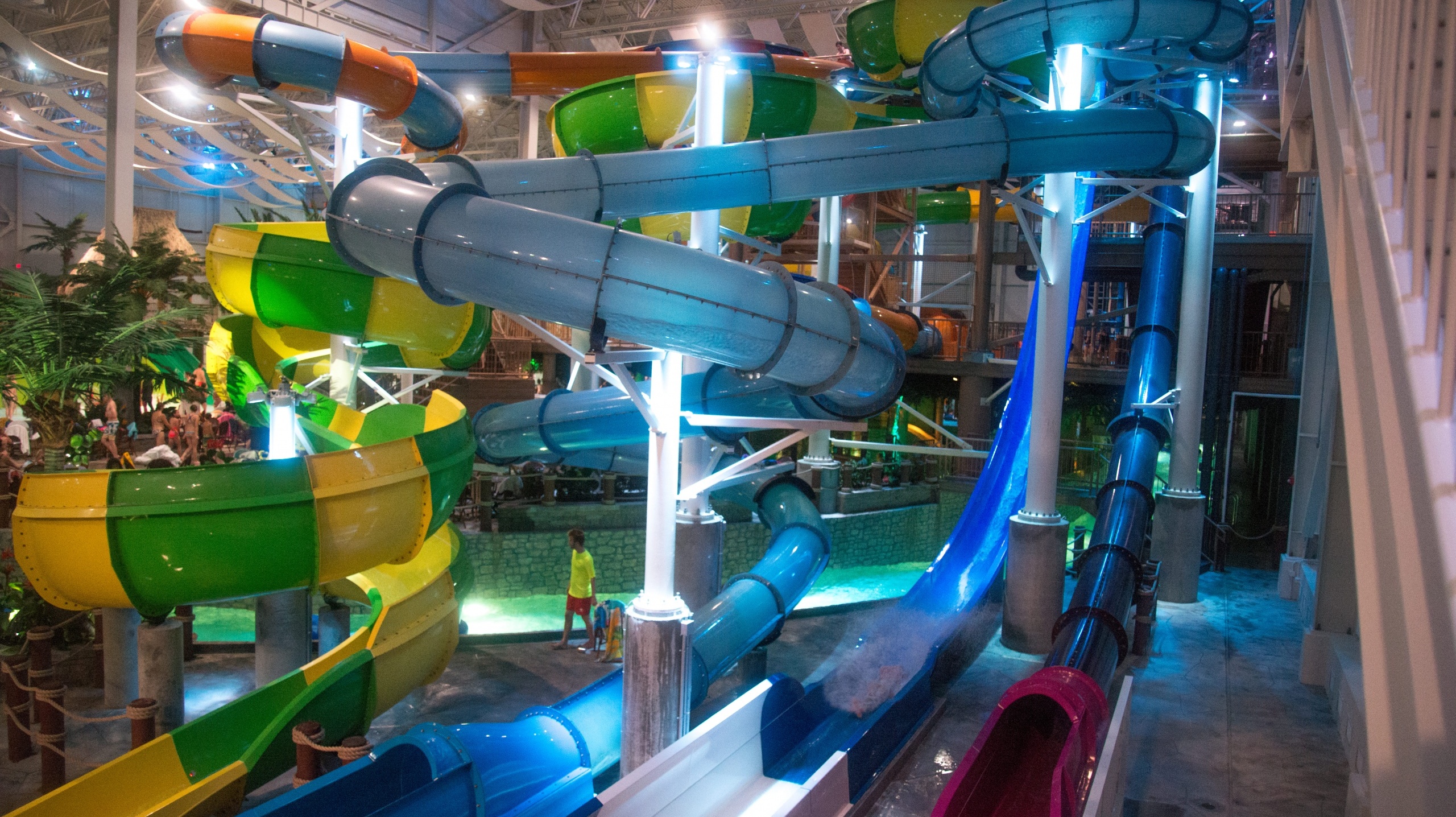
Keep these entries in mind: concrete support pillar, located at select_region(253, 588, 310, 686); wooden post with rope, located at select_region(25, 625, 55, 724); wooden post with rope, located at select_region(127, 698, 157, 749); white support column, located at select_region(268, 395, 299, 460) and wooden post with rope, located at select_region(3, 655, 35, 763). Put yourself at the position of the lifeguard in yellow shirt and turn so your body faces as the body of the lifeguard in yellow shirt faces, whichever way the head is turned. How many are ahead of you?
5

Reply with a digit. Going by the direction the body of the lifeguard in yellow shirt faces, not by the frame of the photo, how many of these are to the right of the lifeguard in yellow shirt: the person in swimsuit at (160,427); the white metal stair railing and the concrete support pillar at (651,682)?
1

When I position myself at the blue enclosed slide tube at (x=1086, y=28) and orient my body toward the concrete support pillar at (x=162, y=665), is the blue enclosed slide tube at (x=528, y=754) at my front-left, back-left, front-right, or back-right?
front-left

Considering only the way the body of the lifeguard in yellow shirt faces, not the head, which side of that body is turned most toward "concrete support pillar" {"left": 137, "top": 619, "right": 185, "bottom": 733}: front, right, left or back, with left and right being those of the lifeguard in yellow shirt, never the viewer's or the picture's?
front

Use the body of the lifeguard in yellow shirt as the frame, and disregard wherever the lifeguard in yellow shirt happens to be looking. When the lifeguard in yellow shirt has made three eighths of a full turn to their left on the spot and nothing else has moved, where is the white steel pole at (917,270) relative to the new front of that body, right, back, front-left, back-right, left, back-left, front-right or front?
front-left

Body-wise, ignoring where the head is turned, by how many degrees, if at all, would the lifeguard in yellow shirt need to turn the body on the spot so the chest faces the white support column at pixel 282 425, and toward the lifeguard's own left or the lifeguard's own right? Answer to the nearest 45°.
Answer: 0° — they already face it

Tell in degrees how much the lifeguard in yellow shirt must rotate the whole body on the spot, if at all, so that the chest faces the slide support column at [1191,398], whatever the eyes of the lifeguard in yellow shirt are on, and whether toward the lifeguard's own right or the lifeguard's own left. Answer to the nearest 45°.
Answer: approximately 135° to the lifeguard's own left

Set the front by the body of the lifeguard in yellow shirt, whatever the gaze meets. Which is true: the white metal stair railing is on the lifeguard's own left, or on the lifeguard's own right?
on the lifeguard's own left

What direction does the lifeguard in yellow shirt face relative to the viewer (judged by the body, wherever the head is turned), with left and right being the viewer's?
facing the viewer and to the left of the viewer

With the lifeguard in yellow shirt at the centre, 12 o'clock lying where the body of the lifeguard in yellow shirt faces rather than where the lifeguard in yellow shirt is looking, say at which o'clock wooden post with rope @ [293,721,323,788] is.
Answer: The wooden post with rope is roughly at 11 o'clock from the lifeguard in yellow shirt.

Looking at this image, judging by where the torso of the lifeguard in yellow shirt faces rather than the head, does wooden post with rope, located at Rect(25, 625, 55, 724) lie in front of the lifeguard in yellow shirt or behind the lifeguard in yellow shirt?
in front

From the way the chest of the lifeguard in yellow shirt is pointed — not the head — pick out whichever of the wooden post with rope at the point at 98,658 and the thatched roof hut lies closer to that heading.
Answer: the wooden post with rope

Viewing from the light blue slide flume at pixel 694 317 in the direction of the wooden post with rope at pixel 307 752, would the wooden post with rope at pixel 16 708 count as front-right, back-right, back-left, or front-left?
front-right

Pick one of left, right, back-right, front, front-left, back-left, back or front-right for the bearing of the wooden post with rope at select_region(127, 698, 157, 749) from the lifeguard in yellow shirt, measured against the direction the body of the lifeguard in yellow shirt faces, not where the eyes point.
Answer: front
